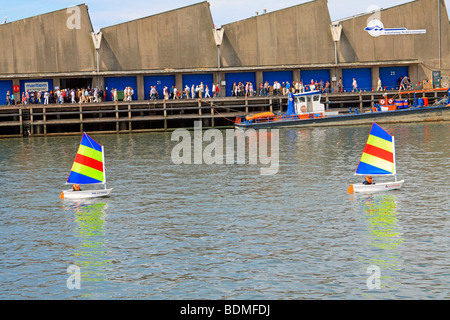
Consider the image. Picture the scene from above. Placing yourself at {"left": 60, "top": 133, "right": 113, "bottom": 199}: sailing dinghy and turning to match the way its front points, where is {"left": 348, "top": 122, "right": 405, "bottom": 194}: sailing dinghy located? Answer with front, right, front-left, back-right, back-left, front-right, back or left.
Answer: front

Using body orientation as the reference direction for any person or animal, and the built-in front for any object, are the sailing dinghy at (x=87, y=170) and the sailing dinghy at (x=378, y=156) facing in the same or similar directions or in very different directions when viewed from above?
same or similar directions

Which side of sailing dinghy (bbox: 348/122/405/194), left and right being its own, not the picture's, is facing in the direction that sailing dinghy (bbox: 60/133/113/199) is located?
back

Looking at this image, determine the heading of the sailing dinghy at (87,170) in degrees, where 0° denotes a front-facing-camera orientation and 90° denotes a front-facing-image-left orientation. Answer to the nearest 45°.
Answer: approximately 270°

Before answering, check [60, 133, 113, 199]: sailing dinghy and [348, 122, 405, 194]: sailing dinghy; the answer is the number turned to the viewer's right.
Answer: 2

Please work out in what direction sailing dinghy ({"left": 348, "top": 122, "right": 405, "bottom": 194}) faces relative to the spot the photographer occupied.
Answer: facing to the right of the viewer
